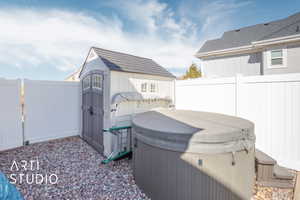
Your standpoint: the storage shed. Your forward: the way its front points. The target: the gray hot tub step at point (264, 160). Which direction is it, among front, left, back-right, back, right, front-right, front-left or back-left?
left

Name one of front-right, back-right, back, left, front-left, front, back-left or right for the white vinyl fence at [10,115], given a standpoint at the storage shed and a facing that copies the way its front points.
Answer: front-right

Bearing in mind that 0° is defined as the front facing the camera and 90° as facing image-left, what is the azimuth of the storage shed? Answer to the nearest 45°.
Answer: approximately 45°

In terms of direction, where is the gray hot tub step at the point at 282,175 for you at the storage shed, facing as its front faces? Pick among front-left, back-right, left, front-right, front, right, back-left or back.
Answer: left

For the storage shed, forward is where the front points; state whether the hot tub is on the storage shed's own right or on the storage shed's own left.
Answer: on the storage shed's own left
